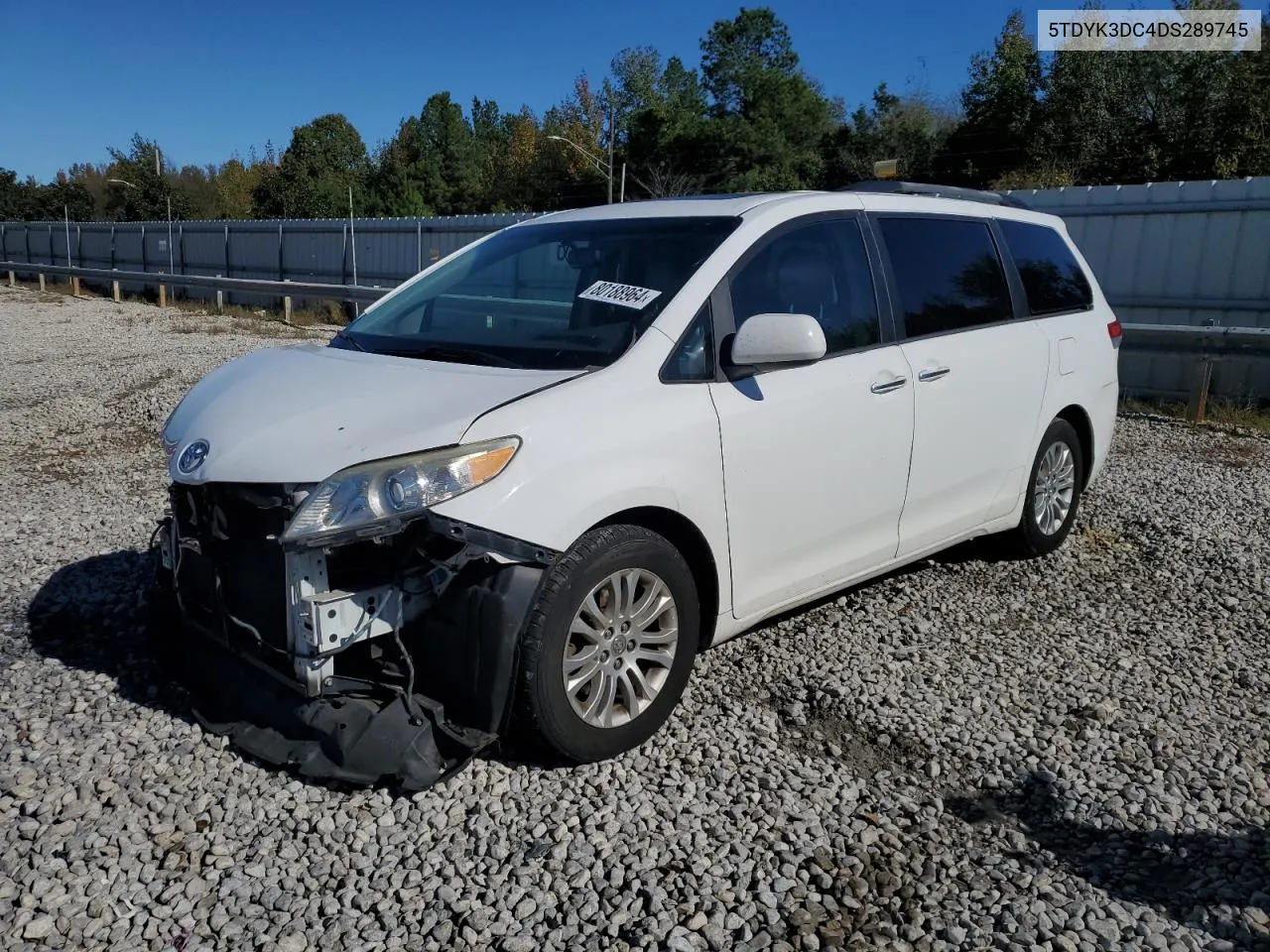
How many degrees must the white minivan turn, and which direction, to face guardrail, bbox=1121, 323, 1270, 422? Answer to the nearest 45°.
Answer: approximately 180°

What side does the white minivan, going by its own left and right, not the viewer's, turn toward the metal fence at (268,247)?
right

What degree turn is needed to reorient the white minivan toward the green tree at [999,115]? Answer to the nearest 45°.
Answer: approximately 135° to its right

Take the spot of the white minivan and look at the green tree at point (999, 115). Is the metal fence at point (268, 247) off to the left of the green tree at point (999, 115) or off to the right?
left

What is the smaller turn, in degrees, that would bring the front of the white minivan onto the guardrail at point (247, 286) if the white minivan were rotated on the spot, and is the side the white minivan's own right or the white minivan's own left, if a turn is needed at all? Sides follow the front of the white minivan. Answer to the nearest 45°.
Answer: approximately 90° to the white minivan's own right

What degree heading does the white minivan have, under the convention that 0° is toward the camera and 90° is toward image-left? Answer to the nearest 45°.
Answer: approximately 45°

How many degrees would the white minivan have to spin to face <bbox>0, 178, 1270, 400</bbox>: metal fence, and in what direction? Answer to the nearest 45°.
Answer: approximately 180°

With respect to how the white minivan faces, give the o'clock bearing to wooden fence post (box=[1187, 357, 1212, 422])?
The wooden fence post is roughly at 6 o'clock from the white minivan.
